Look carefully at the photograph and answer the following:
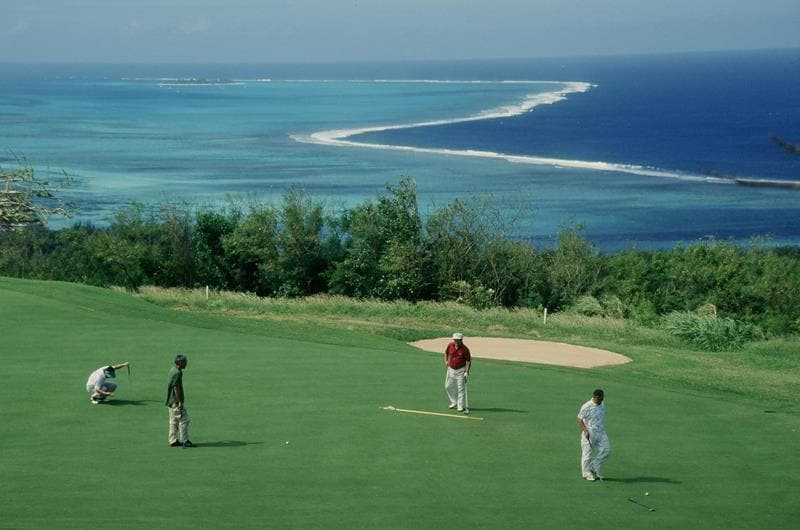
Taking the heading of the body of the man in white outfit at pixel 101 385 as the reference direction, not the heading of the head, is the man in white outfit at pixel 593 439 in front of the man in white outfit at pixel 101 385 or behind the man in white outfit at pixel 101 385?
in front

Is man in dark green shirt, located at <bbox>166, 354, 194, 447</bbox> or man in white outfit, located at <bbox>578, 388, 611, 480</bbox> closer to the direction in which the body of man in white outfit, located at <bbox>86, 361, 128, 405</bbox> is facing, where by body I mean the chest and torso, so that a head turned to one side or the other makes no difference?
the man in white outfit

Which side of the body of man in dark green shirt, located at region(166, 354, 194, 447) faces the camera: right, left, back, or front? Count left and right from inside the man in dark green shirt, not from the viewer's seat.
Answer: right

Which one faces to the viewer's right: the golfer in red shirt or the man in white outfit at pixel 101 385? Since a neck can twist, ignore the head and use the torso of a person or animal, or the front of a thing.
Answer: the man in white outfit

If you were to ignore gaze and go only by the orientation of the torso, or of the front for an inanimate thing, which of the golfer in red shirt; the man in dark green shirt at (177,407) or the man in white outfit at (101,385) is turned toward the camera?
the golfer in red shirt

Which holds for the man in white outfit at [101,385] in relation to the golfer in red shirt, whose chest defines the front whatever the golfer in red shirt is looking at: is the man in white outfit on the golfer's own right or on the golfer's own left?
on the golfer's own right

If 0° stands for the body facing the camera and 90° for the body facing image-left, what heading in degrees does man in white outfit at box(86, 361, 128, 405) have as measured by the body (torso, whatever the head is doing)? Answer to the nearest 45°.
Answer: approximately 270°

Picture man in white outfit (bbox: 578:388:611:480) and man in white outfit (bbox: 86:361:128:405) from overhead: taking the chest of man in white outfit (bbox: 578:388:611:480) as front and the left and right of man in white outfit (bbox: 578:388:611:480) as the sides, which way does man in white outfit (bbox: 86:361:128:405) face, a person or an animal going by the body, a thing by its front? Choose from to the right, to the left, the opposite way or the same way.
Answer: to the left

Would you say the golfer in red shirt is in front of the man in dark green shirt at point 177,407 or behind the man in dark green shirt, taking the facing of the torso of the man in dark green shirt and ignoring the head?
in front

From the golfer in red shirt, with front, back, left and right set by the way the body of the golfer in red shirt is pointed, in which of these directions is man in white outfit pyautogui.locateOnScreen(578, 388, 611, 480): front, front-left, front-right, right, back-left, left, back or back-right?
front-left

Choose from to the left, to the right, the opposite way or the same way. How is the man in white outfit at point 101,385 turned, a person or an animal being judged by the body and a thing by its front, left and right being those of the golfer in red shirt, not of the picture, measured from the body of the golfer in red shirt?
to the left

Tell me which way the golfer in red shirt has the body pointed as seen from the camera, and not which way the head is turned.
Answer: toward the camera
